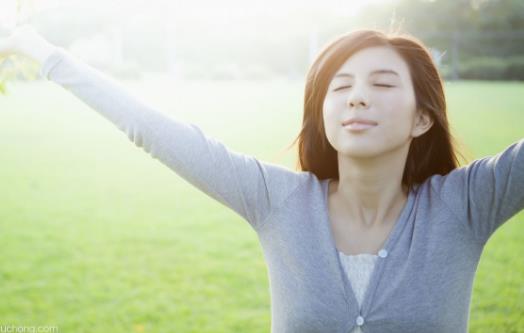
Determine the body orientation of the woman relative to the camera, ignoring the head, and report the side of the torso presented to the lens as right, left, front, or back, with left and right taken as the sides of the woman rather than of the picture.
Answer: front

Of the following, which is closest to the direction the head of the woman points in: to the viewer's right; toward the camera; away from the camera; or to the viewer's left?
toward the camera
